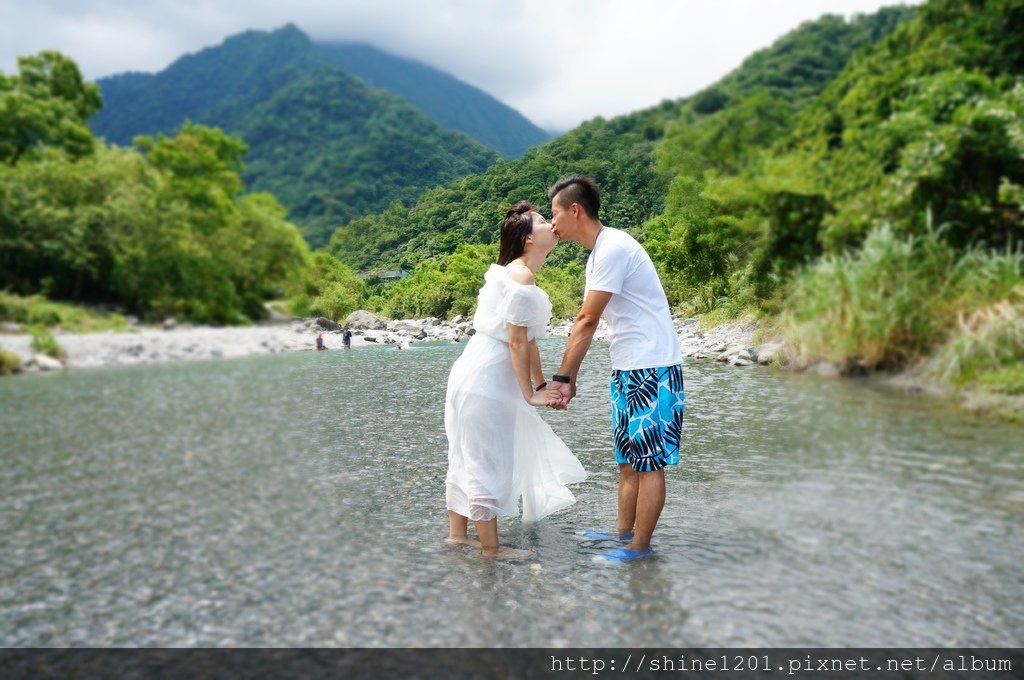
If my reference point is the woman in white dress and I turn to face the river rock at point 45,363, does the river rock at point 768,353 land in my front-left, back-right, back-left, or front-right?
front-right

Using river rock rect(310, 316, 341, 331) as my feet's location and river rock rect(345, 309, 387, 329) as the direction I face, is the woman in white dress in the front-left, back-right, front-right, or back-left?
front-right

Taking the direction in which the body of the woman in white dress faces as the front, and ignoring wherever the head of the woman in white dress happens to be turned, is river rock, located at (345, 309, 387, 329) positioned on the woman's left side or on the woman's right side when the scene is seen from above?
on the woman's left side

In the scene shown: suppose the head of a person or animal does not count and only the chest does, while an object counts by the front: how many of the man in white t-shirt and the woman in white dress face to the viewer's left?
1

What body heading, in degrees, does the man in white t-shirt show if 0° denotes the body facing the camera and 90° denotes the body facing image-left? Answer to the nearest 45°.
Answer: approximately 90°

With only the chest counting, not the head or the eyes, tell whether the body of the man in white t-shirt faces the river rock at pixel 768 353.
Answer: no

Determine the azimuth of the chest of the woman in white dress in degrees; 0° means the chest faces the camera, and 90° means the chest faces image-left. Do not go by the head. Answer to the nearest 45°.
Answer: approximately 270°

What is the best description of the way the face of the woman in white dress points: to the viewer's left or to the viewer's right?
to the viewer's right

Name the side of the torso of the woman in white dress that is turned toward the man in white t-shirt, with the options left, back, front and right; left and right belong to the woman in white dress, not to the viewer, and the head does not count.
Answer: front

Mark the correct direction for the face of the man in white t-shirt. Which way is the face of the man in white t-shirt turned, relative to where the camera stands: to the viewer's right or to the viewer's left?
to the viewer's left

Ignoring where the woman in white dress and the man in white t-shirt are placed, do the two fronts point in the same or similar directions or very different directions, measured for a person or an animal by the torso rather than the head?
very different directions

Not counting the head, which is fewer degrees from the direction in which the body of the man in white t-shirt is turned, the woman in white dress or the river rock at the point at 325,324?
the woman in white dress

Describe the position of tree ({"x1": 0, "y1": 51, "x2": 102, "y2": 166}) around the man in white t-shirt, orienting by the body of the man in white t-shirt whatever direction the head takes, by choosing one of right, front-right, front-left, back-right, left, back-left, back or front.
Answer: front-right

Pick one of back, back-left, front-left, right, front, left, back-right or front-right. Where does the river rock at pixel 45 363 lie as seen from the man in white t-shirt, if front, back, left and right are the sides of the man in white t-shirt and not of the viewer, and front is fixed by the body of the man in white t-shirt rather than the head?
front-right

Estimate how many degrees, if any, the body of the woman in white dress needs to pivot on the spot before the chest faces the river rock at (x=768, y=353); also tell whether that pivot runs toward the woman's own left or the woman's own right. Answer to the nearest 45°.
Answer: approximately 45° to the woman's own left
